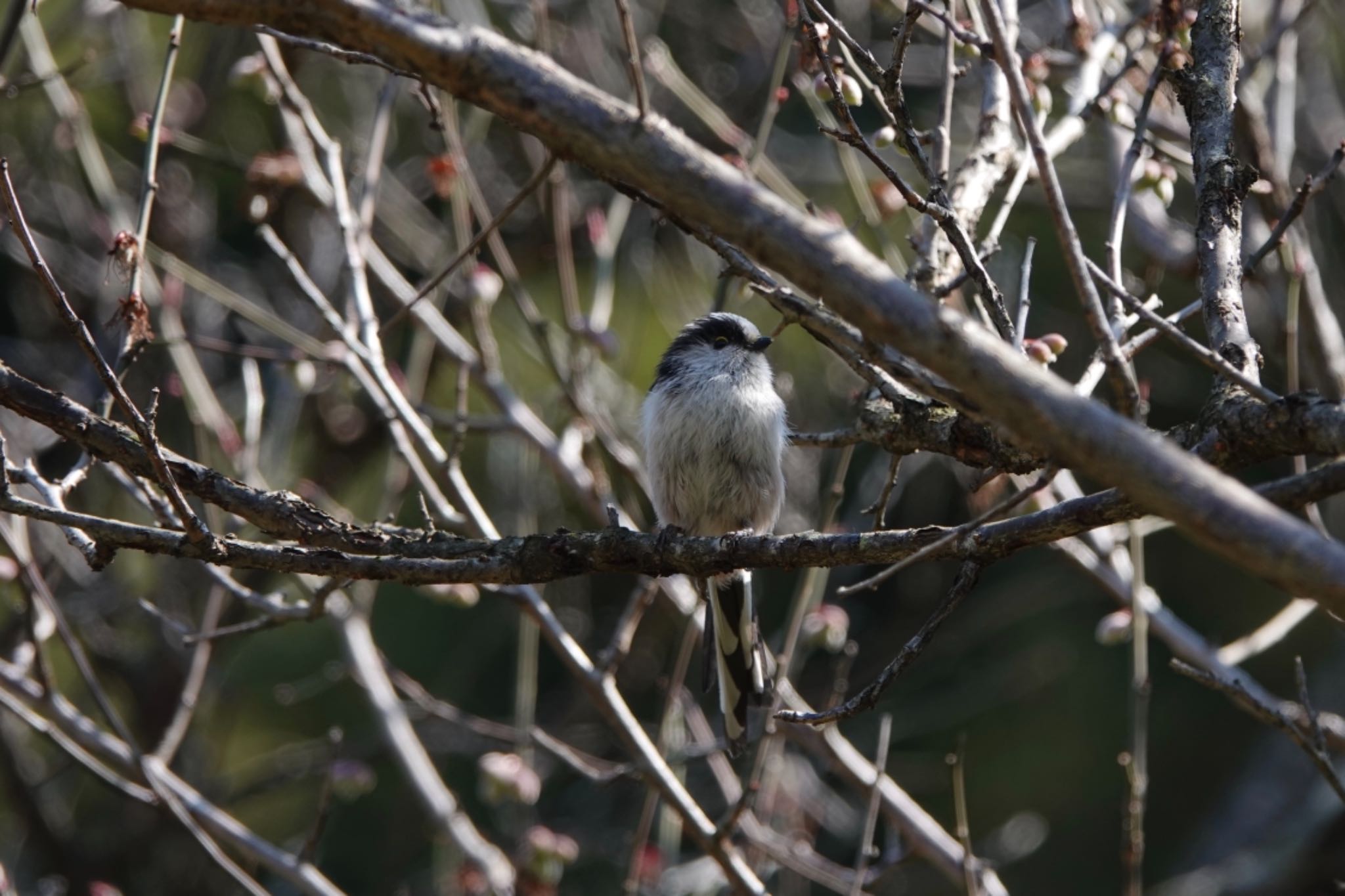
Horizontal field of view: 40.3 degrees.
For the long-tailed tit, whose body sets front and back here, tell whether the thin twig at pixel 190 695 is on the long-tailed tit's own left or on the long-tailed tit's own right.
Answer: on the long-tailed tit's own right

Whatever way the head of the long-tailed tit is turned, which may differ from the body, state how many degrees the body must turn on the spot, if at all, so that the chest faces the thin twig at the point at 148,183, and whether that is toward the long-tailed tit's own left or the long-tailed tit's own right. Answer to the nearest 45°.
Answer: approximately 45° to the long-tailed tit's own right

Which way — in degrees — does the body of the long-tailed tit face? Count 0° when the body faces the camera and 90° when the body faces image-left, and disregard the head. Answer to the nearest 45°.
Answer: approximately 0°
